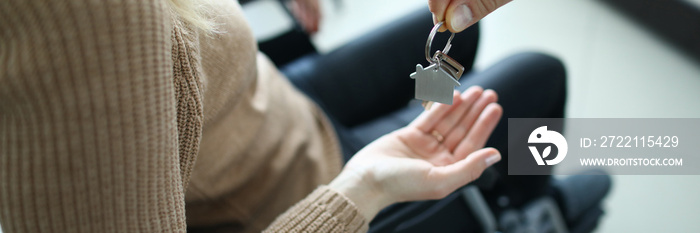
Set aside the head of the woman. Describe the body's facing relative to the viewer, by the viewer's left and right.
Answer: facing to the right of the viewer
